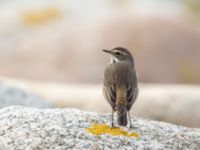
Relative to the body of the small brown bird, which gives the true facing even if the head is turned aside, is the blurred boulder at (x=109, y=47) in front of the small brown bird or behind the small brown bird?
in front

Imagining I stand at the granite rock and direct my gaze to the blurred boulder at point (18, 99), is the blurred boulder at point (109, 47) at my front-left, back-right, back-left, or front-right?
front-right

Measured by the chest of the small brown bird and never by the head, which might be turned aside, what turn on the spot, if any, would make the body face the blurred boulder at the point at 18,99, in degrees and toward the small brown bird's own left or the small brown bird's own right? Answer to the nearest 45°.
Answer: approximately 45° to the small brown bird's own left

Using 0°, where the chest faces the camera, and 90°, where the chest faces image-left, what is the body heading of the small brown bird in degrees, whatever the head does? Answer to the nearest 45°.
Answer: approximately 180°
